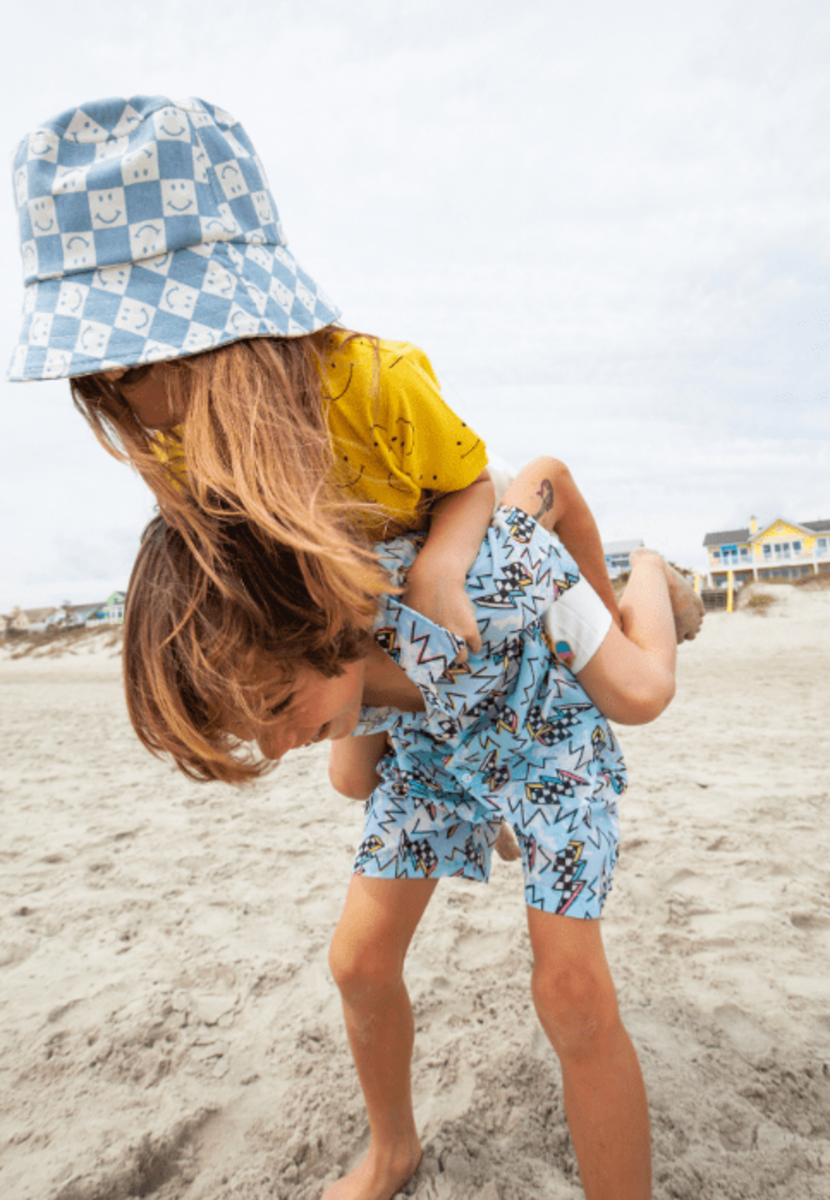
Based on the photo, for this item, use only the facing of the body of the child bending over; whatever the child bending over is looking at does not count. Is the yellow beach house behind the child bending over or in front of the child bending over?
behind

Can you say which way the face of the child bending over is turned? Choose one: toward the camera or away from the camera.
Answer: toward the camera

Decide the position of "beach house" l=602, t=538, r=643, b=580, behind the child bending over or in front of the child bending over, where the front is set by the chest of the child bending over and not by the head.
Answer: behind
